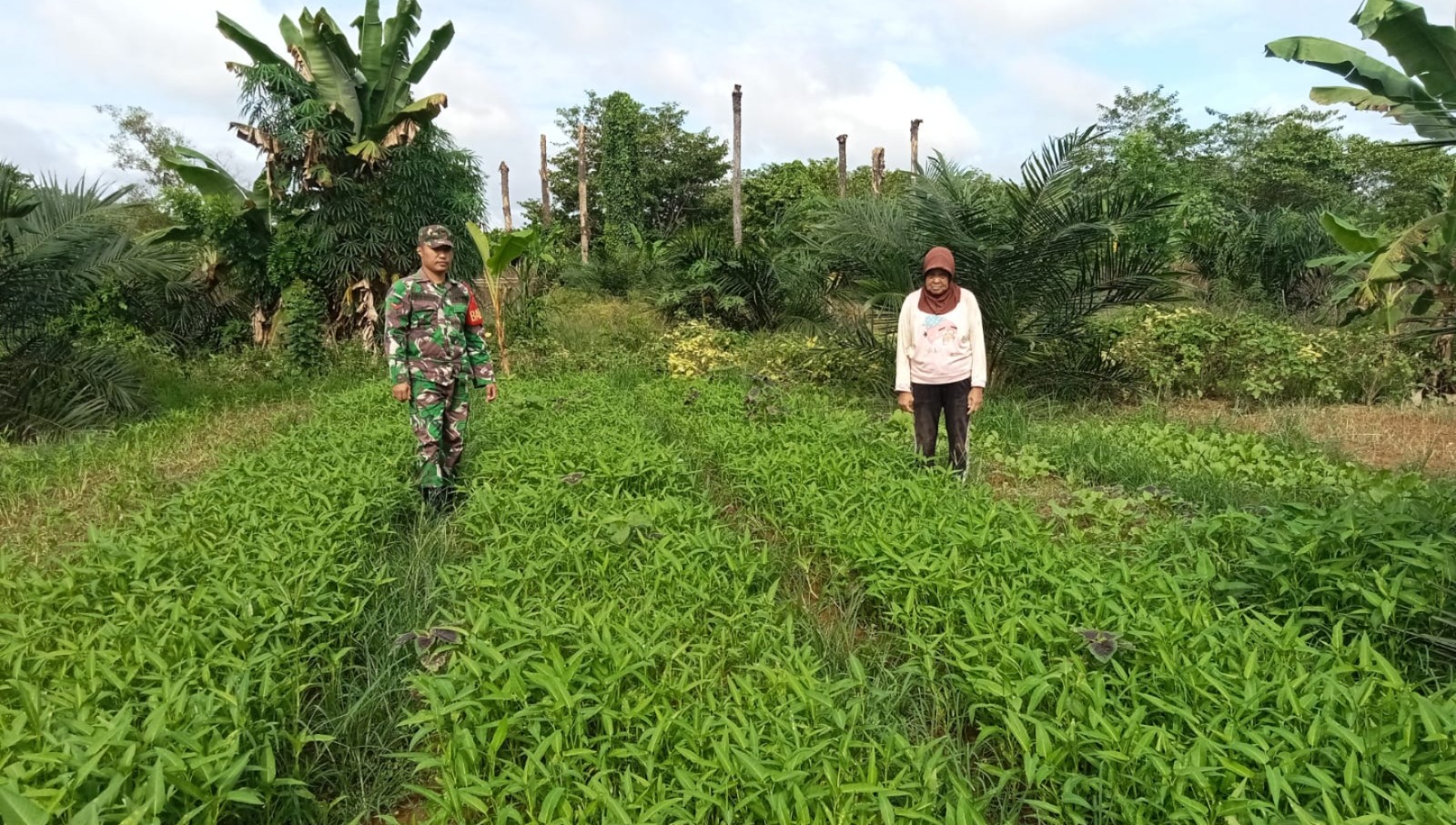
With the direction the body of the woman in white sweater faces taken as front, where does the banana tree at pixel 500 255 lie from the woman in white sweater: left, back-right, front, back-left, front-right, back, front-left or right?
back-right

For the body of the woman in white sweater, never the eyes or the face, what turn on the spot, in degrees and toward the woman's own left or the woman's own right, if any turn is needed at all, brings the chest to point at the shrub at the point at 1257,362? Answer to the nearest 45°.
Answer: approximately 135° to the woman's own left

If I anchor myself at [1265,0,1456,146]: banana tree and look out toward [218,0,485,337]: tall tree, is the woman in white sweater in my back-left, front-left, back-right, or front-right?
front-left

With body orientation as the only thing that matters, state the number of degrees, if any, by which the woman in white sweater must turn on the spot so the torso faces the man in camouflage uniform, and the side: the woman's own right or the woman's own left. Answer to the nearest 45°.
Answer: approximately 90° to the woman's own right

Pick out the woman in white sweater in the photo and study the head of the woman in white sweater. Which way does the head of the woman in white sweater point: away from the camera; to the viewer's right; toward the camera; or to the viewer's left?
toward the camera

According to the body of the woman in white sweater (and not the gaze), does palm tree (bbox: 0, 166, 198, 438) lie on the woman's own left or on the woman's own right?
on the woman's own right

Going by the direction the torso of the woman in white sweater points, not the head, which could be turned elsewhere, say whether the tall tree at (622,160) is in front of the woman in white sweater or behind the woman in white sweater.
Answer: behind

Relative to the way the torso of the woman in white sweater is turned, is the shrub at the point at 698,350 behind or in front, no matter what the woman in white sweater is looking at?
behind

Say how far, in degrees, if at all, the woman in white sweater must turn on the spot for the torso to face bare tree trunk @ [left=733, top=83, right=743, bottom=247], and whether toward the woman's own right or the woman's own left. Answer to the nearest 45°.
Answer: approximately 180°

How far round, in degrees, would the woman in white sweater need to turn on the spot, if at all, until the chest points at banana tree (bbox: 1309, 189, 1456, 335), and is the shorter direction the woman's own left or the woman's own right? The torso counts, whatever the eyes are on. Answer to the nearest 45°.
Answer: approximately 135° to the woman's own left

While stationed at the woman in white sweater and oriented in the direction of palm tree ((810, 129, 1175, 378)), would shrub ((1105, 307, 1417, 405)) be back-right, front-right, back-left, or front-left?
front-right

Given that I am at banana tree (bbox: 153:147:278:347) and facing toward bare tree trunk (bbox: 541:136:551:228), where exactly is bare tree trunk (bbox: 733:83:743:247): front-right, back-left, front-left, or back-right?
front-right

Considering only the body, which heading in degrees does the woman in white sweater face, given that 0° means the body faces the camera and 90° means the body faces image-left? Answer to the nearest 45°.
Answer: approximately 0°

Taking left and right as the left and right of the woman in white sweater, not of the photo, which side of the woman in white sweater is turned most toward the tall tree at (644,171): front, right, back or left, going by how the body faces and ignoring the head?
back
